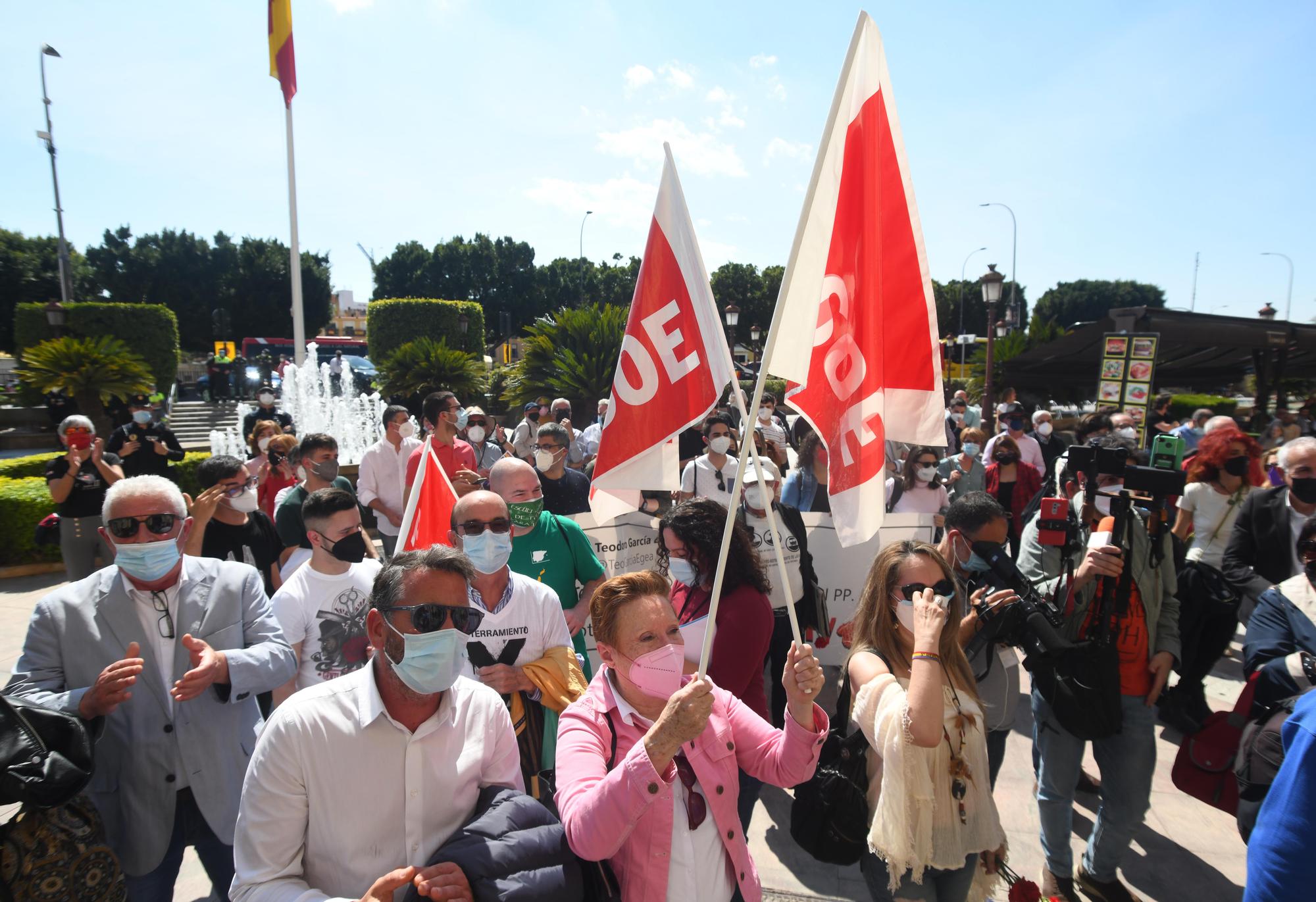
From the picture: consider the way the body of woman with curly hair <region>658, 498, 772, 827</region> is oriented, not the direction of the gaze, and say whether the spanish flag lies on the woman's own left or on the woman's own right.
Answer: on the woman's own right

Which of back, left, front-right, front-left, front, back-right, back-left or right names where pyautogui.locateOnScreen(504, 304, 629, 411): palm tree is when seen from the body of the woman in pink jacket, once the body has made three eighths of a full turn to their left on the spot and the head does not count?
front

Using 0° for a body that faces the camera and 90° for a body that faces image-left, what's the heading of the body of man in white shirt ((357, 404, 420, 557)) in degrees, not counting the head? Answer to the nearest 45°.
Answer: approximately 315°

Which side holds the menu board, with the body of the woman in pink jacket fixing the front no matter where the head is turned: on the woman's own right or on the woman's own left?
on the woman's own left

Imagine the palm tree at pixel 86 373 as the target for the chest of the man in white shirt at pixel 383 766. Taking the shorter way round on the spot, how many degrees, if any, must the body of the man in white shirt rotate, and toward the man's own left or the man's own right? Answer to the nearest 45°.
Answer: approximately 135° to the man's own left

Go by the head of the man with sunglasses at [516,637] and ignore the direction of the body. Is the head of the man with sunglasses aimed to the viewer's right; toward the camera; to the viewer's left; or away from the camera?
toward the camera

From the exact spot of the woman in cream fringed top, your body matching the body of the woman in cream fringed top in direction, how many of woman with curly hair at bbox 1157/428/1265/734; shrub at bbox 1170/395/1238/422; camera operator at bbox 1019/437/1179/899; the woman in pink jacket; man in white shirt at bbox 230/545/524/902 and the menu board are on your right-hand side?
2

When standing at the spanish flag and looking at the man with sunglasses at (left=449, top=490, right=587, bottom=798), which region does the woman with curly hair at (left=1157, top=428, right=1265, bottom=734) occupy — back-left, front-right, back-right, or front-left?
front-left

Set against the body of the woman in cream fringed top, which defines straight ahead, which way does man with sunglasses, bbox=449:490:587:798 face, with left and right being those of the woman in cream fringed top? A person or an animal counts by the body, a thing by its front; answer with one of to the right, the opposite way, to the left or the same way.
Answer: the same way

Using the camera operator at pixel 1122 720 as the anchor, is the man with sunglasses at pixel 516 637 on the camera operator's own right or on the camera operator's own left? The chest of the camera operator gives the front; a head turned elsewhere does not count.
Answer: on the camera operator's own right

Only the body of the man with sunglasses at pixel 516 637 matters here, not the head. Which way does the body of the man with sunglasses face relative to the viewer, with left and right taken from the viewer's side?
facing the viewer

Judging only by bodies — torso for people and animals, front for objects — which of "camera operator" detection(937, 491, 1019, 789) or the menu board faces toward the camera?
the menu board
